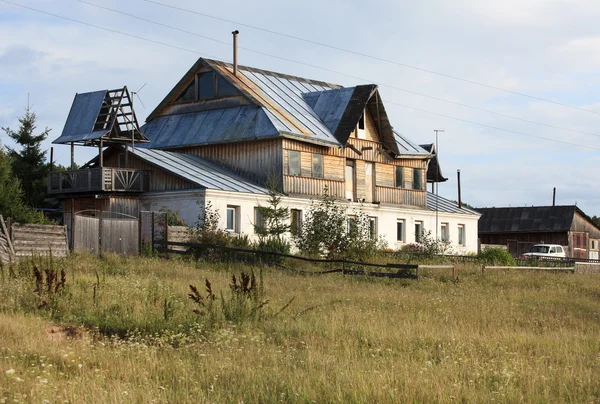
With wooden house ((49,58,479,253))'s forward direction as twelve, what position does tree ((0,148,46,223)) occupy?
The tree is roughly at 4 o'clock from the wooden house.

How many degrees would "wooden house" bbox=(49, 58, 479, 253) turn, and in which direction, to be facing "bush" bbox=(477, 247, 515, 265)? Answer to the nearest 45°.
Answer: approximately 45° to its left

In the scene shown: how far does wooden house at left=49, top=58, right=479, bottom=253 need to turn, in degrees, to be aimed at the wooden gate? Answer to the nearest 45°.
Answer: approximately 45° to its right

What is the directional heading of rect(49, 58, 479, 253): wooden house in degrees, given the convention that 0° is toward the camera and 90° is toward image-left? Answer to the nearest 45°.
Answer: approximately 315°

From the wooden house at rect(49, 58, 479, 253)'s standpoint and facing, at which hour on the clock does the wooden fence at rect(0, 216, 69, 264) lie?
The wooden fence is roughly at 2 o'clock from the wooden house.

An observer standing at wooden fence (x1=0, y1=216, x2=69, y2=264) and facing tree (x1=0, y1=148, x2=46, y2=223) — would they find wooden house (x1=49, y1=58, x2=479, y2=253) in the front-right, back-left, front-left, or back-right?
front-right

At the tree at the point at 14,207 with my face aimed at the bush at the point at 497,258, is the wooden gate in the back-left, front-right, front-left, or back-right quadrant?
front-right

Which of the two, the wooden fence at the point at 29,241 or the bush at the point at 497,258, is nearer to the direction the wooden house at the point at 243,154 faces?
the bush

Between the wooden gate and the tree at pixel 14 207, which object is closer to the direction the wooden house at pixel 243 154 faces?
the wooden gate
